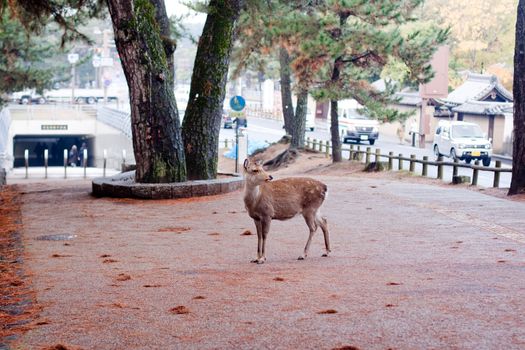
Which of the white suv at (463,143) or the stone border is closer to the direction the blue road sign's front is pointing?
the stone border

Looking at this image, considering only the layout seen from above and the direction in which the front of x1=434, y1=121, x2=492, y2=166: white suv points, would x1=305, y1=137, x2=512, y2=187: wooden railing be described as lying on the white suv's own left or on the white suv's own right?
on the white suv's own right

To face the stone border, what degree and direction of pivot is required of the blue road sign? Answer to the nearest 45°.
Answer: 0° — it already faces it

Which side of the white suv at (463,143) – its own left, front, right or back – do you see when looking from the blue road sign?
right

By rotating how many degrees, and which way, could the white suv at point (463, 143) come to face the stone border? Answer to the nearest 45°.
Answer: approximately 45° to its right

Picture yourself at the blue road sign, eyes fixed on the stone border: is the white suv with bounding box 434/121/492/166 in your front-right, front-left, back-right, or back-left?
back-left

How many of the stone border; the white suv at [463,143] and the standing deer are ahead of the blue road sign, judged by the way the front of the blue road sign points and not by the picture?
2

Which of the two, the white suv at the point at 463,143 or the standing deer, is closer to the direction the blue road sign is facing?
the standing deer

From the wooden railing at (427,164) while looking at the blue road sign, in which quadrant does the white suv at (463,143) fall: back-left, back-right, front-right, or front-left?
back-right

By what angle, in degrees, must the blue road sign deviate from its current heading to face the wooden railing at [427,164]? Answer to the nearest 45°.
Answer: approximately 90° to its left
